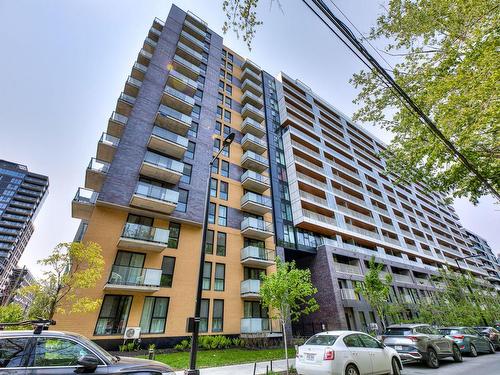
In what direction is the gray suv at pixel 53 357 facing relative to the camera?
to the viewer's right

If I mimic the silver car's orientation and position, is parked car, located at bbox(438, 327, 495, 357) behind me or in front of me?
in front

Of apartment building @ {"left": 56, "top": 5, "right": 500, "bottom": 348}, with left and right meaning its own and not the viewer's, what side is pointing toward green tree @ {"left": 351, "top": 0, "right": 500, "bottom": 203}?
front

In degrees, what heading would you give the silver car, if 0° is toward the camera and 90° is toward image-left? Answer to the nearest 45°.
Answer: approximately 225°

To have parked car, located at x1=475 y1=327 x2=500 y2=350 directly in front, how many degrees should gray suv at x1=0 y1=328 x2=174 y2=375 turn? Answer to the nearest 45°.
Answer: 0° — it already faces it

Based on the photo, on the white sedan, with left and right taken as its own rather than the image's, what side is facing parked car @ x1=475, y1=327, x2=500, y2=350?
front

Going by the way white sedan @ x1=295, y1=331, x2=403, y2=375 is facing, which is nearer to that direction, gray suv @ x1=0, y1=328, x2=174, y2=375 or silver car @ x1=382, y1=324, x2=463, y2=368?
the silver car

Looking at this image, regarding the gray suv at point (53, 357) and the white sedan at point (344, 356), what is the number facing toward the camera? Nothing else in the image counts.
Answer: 0

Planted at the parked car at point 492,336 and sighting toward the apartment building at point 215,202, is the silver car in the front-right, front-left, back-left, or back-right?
front-left

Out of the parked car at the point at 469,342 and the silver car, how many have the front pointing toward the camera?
0

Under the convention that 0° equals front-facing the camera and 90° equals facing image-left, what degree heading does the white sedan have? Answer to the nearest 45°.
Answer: approximately 225°

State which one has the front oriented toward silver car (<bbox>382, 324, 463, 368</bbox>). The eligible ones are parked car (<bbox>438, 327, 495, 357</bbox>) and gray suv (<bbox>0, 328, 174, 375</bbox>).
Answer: the gray suv

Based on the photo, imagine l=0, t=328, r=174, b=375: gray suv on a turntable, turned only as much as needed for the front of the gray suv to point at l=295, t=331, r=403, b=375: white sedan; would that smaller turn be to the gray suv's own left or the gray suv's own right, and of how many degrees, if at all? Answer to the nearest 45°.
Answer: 0° — it already faces it

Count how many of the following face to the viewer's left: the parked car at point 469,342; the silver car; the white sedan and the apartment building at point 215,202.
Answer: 0

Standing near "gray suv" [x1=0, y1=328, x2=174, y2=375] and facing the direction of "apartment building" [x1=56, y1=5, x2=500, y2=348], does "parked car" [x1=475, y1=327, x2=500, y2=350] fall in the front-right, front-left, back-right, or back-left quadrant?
front-right

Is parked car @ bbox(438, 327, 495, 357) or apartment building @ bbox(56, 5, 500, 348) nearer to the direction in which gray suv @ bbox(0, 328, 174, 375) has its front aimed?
the parked car
